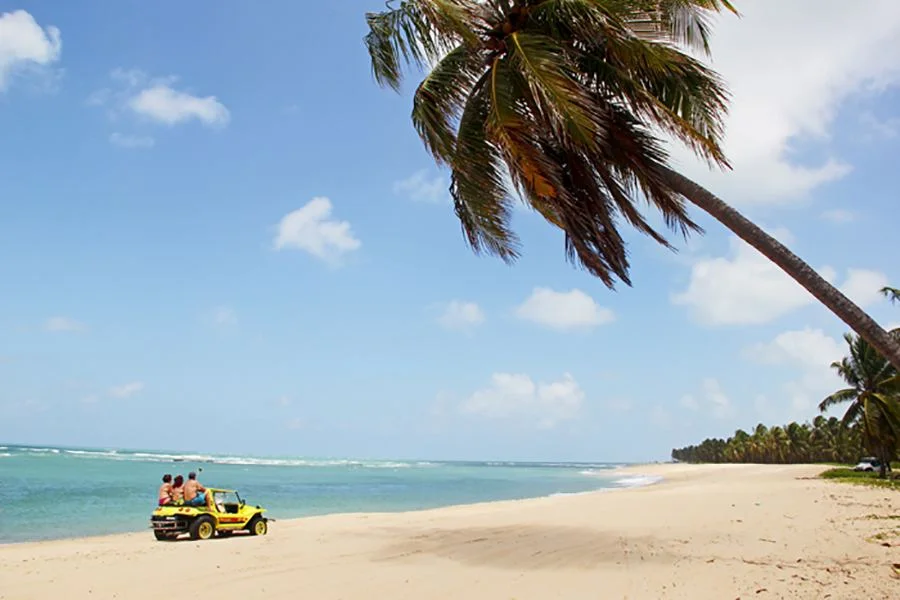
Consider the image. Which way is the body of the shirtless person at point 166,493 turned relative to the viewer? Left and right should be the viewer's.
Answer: facing away from the viewer and to the right of the viewer

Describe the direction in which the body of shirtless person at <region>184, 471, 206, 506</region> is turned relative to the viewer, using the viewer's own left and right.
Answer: facing away from the viewer and to the right of the viewer

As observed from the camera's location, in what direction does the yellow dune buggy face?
facing away from the viewer and to the right of the viewer
